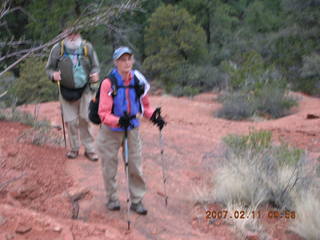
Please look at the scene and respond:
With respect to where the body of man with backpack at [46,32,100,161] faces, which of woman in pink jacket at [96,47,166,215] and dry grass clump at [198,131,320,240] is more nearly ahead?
the woman in pink jacket

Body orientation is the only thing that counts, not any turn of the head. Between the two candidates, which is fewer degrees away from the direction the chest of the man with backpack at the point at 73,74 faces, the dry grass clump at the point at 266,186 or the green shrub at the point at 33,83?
the dry grass clump

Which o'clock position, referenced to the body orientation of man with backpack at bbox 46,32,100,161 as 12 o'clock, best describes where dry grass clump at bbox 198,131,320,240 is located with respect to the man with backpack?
The dry grass clump is roughly at 10 o'clock from the man with backpack.

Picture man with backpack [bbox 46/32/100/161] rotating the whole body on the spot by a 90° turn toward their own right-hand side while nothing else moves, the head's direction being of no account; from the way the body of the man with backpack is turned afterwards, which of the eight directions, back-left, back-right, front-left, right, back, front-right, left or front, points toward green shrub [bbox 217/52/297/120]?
back-right

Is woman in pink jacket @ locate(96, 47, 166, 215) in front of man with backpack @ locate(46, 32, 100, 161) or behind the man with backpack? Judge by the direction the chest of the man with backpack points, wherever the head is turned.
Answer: in front

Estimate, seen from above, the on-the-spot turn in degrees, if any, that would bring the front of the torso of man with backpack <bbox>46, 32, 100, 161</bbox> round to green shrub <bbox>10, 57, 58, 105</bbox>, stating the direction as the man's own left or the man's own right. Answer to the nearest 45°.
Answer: approximately 180°

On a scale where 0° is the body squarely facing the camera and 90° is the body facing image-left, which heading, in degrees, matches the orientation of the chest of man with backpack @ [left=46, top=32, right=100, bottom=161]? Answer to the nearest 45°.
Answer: approximately 0°
